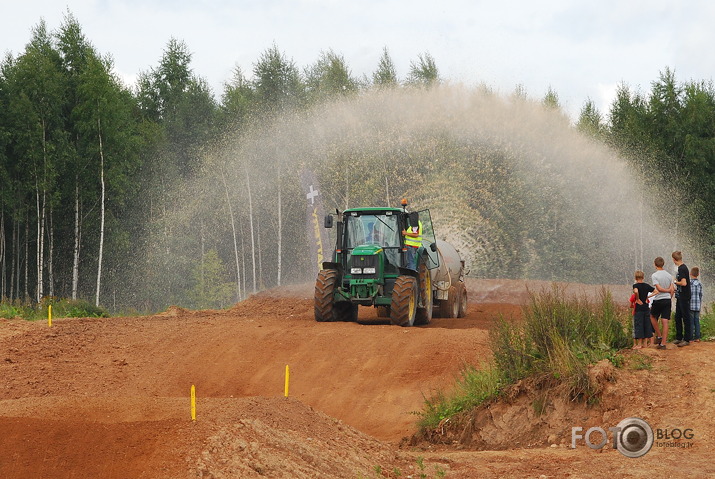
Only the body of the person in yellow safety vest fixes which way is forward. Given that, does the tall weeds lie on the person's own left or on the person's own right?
on the person's own left

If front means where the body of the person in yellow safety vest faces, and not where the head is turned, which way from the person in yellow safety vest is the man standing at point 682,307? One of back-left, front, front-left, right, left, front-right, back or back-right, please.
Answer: back-left

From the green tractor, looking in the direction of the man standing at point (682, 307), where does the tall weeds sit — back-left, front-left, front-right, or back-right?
front-right

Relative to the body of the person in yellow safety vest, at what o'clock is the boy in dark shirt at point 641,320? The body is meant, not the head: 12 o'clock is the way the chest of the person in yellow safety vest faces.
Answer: The boy in dark shirt is roughly at 8 o'clock from the person in yellow safety vest.

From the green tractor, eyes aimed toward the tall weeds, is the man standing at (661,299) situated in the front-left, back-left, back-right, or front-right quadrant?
front-left
